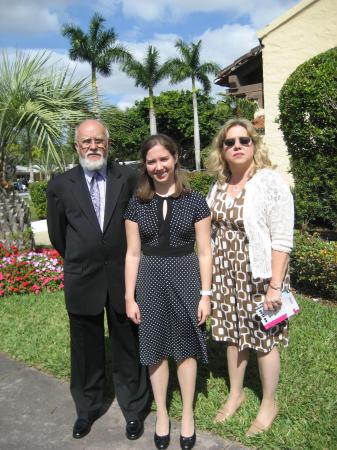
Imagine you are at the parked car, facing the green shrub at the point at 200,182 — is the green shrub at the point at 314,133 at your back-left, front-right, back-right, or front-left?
front-right

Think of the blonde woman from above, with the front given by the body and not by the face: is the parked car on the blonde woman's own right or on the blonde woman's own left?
on the blonde woman's own right

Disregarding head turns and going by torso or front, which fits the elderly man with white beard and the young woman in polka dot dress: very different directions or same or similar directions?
same or similar directions

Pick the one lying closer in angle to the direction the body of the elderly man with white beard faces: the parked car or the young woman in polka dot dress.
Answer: the young woman in polka dot dress

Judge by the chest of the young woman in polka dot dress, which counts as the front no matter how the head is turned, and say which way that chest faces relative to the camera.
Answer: toward the camera

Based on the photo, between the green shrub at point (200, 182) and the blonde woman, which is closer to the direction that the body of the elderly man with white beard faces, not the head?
the blonde woman

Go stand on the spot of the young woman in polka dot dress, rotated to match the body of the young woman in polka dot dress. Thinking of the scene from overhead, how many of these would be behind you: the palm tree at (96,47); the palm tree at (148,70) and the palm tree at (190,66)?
3

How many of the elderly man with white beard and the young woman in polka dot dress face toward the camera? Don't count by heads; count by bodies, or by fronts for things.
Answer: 2

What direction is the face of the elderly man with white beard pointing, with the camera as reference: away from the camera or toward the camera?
toward the camera

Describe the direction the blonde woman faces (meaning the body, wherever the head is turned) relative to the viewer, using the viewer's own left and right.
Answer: facing the viewer and to the left of the viewer

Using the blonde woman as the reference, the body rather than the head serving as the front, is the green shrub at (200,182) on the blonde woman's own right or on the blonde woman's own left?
on the blonde woman's own right

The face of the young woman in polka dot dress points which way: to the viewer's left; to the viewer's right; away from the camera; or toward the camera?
toward the camera

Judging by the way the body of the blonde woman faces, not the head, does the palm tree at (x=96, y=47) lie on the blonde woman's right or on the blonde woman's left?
on the blonde woman's right

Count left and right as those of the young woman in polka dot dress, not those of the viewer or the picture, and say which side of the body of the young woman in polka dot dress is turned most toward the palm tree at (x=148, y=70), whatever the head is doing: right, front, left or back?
back
